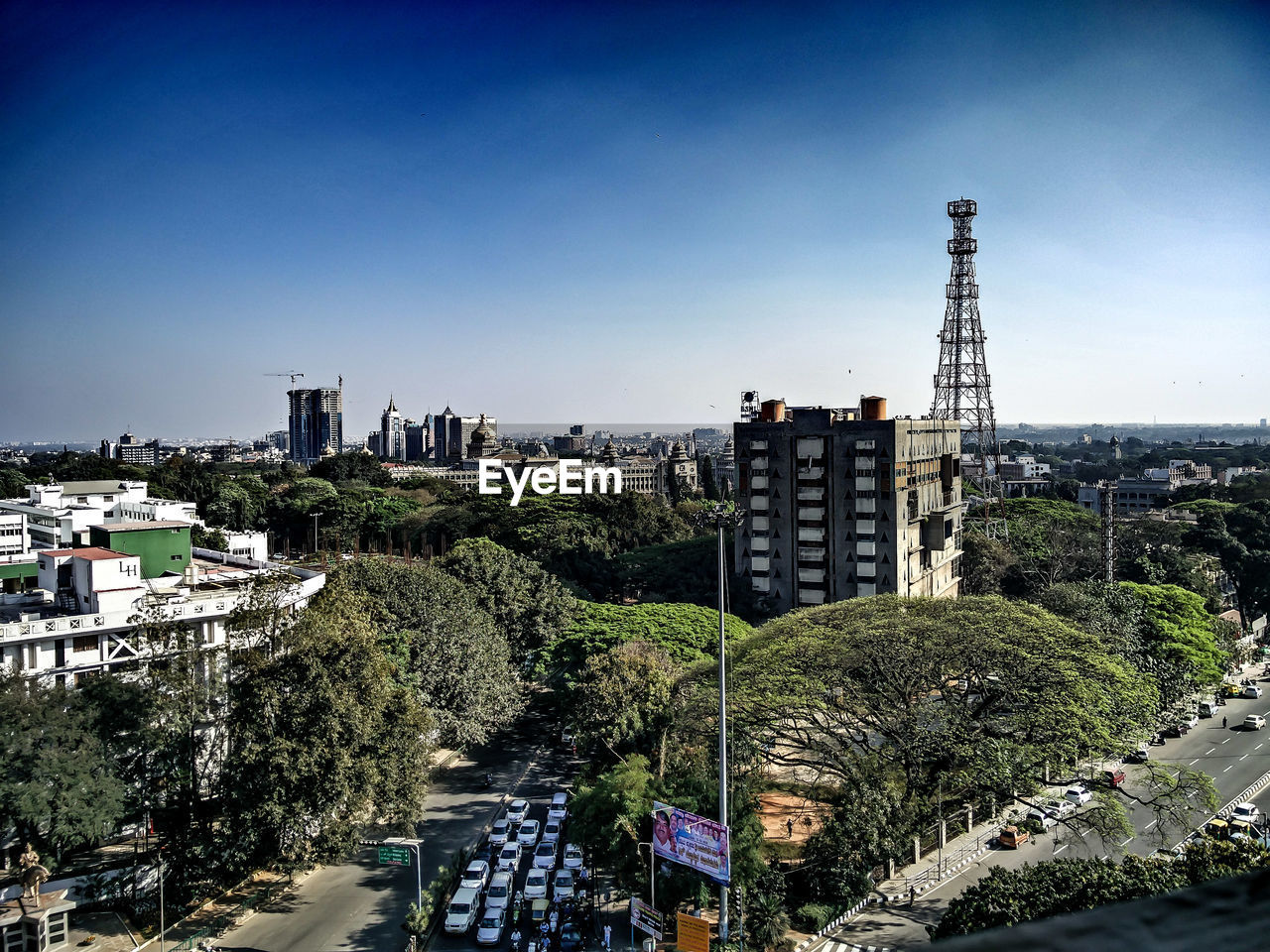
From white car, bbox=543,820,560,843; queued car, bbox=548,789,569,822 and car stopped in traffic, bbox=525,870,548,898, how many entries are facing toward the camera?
3

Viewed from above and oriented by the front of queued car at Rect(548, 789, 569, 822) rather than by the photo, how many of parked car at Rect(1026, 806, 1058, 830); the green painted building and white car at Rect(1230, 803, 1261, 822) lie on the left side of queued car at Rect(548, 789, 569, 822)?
2

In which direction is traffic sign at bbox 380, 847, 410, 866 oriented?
toward the camera

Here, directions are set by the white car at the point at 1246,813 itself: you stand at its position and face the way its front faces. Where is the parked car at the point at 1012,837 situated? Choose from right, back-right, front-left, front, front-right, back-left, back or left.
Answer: front

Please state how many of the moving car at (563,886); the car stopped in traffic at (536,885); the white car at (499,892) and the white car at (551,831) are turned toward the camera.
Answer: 4

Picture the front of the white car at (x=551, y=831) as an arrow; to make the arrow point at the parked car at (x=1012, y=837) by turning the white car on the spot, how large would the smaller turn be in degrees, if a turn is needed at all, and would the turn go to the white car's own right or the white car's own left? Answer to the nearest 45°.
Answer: approximately 90° to the white car's own left

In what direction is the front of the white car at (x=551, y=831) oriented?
toward the camera

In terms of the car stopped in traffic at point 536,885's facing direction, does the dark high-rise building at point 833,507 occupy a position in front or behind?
behind

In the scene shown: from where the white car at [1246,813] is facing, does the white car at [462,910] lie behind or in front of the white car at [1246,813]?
in front
